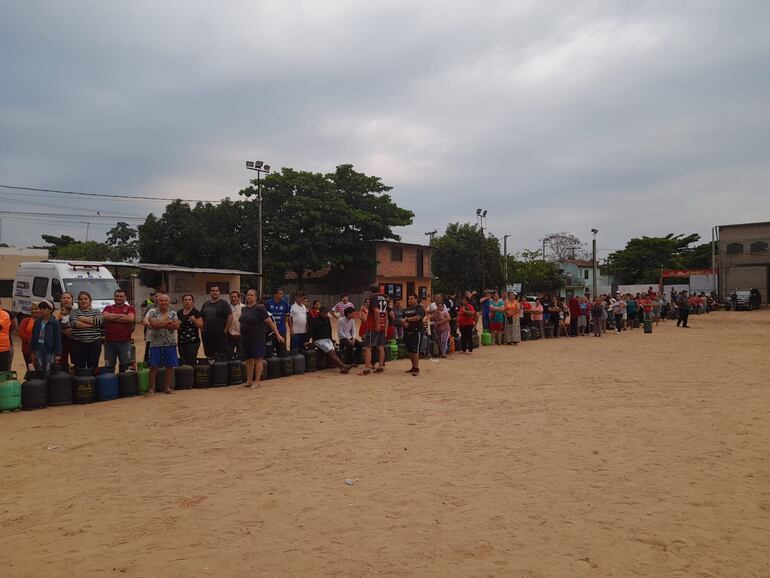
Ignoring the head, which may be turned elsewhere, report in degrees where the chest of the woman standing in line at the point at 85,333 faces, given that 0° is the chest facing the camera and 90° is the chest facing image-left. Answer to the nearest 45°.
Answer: approximately 0°

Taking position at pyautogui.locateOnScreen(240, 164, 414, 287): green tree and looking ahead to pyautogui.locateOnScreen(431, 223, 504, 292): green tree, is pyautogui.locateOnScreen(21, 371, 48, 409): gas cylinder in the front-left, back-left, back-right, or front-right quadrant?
back-right

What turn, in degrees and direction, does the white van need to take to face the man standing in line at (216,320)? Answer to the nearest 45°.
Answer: approximately 45° to its right

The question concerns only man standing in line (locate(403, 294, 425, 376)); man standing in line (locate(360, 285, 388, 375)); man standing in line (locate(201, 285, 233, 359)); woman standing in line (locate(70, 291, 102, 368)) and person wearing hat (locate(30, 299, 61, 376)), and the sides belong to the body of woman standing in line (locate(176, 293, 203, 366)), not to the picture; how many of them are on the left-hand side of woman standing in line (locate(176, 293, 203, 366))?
3

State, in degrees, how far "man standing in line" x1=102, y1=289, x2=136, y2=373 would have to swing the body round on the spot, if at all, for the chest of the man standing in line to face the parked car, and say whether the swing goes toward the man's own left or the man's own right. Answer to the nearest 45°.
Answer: approximately 90° to the man's own left

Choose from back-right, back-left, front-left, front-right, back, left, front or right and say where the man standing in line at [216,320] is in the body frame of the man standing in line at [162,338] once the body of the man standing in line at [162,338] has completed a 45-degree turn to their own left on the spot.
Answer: left

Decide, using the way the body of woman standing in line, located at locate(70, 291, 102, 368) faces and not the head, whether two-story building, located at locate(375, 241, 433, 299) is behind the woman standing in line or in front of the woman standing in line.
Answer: behind

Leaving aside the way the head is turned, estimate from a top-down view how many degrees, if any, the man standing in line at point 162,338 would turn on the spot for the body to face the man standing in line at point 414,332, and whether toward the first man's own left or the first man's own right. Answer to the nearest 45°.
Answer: approximately 90° to the first man's own left

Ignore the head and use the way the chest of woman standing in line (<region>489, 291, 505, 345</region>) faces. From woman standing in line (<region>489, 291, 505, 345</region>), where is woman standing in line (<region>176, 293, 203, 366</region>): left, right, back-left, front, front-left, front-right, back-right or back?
front-right

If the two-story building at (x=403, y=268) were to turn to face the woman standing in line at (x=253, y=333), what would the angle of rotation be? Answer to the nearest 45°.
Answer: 0° — it already faces them
